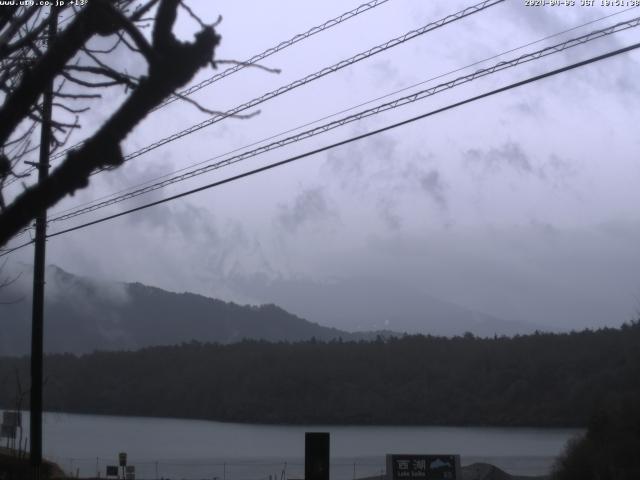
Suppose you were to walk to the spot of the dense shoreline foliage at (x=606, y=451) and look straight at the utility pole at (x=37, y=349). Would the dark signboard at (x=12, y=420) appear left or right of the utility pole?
right

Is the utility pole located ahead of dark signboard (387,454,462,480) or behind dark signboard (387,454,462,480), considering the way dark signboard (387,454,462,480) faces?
ahead

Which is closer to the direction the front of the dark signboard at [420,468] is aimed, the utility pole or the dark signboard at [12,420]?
the utility pole

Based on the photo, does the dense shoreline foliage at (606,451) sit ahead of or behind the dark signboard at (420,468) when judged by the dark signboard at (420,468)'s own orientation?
behind

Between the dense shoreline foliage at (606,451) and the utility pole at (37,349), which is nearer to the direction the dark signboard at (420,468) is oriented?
the utility pole

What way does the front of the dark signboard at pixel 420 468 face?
toward the camera

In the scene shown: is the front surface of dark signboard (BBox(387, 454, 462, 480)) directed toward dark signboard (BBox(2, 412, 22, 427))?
no
